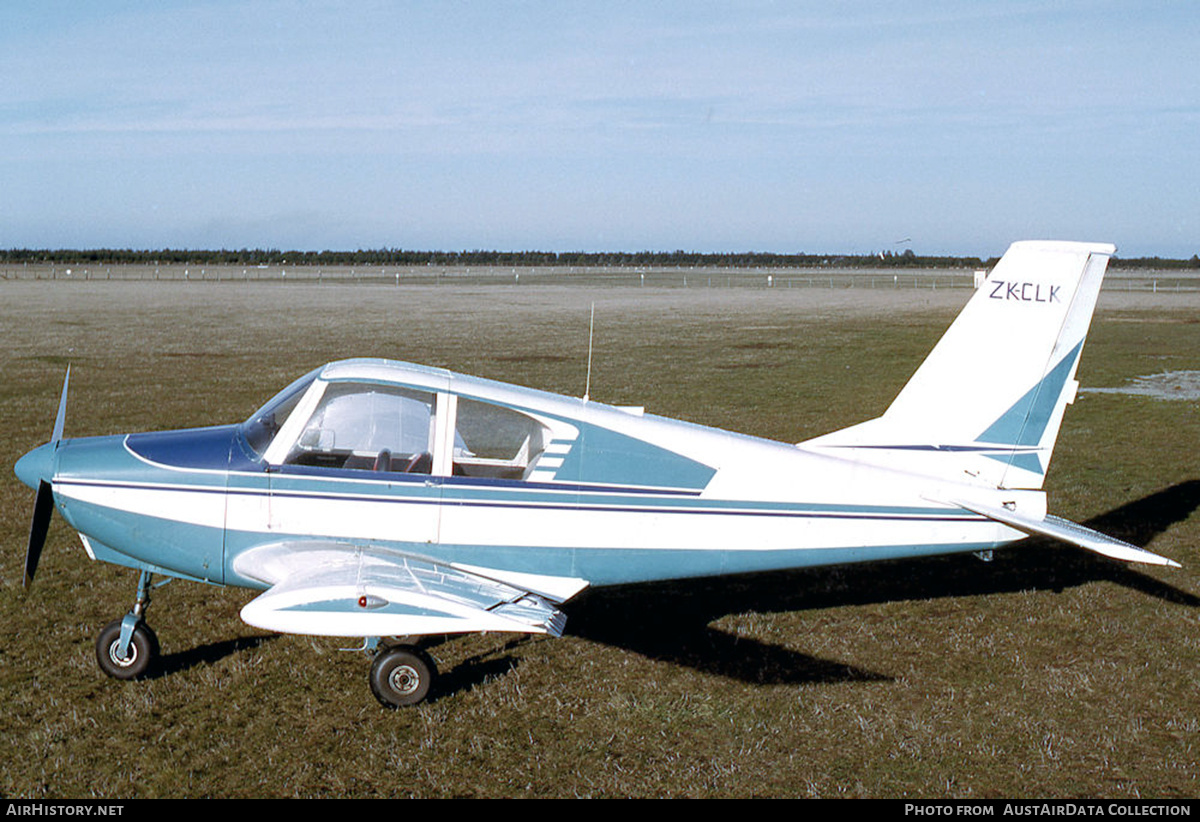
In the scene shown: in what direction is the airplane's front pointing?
to the viewer's left
